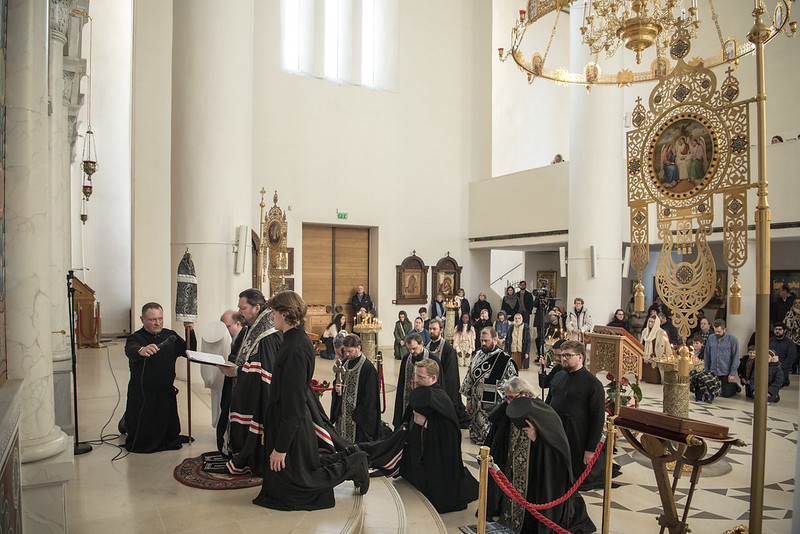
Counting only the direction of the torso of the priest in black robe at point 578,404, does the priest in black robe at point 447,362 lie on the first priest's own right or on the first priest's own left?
on the first priest's own right

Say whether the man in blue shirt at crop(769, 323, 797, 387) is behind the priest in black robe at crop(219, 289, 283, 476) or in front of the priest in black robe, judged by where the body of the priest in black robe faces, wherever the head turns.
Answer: behind

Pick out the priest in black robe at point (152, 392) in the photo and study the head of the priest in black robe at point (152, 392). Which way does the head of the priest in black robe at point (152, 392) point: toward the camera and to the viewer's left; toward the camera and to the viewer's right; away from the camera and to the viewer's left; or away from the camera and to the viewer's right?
toward the camera and to the viewer's right

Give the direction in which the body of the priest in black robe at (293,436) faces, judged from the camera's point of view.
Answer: to the viewer's left

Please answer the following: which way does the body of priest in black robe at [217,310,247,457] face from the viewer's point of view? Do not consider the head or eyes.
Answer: to the viewer's left

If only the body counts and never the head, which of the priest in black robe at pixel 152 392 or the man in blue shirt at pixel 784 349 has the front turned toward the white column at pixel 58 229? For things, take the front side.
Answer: the man in blue shirt
